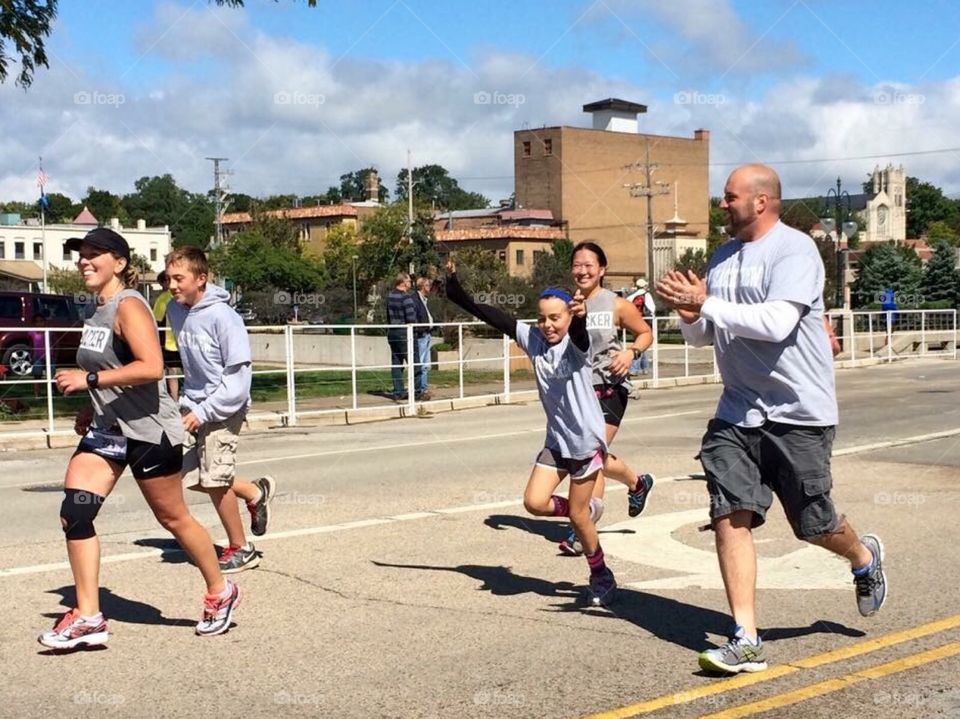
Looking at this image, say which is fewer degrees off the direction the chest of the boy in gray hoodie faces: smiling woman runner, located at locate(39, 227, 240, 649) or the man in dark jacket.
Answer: the smiling woman runner

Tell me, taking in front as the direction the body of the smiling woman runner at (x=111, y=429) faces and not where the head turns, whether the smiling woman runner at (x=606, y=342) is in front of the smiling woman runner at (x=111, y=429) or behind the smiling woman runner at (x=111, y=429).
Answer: behind

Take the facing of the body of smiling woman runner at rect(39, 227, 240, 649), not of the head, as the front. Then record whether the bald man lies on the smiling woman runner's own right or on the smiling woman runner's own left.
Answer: on the smiling woman runner's own left

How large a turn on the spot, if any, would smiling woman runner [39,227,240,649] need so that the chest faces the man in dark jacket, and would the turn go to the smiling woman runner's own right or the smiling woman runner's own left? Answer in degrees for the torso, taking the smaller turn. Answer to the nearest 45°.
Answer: approximately 135° to the smiling woman runner's own right

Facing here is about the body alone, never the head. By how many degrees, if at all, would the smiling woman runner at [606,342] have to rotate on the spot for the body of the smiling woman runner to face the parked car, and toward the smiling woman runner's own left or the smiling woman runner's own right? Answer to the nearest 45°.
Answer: approximately 90° to the smiling woman runner's own right

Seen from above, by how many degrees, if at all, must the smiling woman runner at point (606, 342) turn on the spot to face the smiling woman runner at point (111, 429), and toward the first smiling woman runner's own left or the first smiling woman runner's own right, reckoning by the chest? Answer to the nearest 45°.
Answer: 0° — they already face them

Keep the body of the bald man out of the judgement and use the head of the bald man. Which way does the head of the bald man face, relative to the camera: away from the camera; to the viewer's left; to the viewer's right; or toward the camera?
to the viewer's left

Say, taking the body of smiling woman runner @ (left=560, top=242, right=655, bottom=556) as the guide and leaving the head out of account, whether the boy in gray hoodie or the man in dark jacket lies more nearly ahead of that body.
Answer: the boy in gray hoodie
